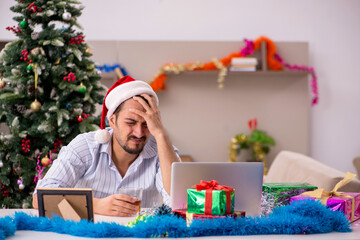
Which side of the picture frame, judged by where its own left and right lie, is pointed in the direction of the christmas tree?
front

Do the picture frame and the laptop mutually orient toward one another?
no

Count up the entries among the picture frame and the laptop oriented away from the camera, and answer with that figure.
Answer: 2

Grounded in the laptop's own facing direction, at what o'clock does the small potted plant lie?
The small potted plant is roughly at 12 o'clock from the laptop.

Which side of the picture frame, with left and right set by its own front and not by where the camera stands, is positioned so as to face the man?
front

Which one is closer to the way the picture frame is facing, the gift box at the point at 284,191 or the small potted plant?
the small potted plant

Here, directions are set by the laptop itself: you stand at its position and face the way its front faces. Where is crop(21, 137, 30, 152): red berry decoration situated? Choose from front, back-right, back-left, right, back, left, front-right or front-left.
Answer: front-left

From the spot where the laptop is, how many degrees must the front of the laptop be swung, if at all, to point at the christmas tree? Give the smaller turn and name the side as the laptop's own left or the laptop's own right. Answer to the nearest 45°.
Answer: approximately 45° to the laptop's own left

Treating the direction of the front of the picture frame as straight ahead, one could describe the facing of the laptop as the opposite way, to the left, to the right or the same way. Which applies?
the same way

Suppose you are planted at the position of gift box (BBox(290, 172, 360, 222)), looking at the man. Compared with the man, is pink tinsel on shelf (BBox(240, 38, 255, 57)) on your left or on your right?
right

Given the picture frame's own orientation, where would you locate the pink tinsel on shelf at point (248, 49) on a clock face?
The pink tinsel on shelf is roughly at 1 o'clock from the picture frame.

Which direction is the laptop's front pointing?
away from the camera

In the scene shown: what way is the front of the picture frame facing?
away from the camera

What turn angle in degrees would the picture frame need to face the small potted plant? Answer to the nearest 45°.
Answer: approximately 45° to its right

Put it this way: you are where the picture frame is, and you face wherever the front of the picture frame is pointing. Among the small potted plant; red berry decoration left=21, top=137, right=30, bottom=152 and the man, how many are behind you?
0
